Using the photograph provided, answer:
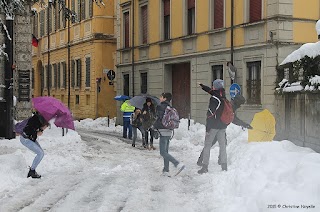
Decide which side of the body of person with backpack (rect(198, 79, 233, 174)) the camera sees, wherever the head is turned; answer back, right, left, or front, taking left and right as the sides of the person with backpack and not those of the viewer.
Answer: left

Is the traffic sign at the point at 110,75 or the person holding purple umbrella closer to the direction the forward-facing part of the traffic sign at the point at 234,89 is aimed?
the person holding purple umbrella

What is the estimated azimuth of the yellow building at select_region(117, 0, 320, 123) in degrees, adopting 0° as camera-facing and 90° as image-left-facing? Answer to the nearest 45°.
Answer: approximately 45°

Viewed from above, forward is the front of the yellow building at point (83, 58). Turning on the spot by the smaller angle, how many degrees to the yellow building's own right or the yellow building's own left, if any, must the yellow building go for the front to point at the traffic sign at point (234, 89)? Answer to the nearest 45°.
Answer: approximately 45° to the yellow building's own left

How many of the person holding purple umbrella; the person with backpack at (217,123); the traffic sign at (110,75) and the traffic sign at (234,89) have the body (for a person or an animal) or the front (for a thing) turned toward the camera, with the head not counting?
2
